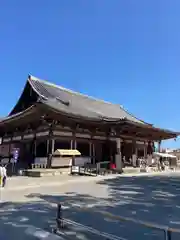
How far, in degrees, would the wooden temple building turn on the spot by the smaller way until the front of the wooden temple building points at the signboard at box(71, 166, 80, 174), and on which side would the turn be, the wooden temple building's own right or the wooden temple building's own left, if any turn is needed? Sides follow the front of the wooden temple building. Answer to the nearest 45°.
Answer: approximately 45° to the wooden temple building's own right
